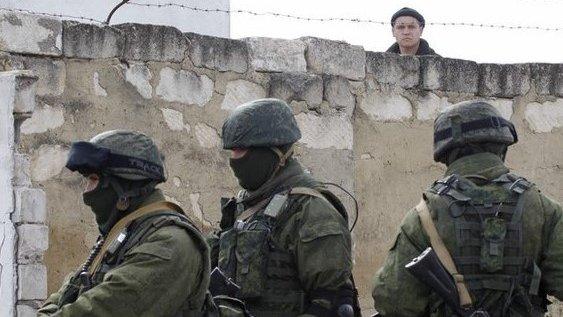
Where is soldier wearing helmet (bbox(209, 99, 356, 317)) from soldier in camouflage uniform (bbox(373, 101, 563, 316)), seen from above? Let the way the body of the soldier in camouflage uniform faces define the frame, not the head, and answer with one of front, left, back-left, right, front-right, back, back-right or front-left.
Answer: left

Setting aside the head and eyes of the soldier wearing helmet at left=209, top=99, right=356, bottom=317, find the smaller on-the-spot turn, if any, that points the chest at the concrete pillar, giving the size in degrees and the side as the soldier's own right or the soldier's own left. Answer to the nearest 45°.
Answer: approximately 90° to the soldier's own right

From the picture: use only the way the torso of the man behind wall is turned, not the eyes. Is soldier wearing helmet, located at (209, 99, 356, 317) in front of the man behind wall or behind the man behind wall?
in front

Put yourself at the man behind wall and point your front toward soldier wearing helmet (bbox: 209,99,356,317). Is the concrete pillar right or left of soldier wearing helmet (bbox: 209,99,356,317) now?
right

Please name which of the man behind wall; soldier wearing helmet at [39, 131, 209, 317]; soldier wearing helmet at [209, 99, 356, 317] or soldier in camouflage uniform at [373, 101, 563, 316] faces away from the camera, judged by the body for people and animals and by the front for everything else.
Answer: the soldier in camouflage uniform

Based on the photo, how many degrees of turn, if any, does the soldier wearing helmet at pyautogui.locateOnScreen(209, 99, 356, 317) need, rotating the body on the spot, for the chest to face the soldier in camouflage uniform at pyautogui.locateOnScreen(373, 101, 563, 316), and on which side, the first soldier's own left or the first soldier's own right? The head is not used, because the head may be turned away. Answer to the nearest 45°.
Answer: approximately 135° to the first soldier's own left

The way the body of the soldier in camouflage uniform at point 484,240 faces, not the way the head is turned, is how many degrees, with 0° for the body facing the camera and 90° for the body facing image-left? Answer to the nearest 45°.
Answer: approximately 180°

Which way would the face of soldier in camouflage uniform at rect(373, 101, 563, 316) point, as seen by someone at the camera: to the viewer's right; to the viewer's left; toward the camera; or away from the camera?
away from the camera

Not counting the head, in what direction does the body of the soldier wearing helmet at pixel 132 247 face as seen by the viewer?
to the viewer's left

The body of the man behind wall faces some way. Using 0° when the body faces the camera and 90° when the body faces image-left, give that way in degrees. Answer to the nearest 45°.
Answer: approximately 0°

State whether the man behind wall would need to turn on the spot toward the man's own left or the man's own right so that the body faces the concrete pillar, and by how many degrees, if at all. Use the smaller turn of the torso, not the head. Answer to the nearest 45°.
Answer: approximately 45° to the man's own right
